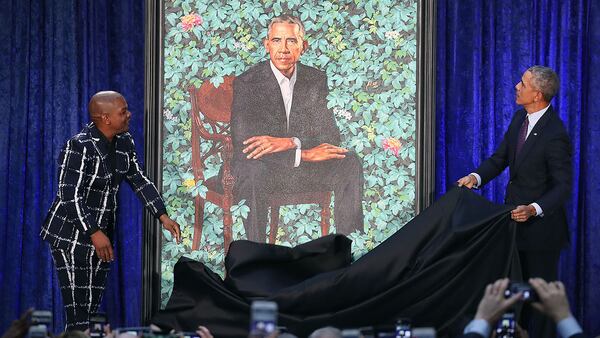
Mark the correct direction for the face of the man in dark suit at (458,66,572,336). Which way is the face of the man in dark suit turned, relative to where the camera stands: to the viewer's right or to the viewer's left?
to the viewer's left

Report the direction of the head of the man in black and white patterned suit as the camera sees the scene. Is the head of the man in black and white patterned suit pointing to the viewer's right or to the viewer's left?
to the viewer's right

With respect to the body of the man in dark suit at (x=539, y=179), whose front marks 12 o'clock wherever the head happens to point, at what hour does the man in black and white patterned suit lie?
The man in black and white patterned suit is roughly at 1 o'clock from the man in dark suit.

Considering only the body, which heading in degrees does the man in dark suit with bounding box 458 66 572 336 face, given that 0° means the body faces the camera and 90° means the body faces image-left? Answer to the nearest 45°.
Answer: approximately 45°
